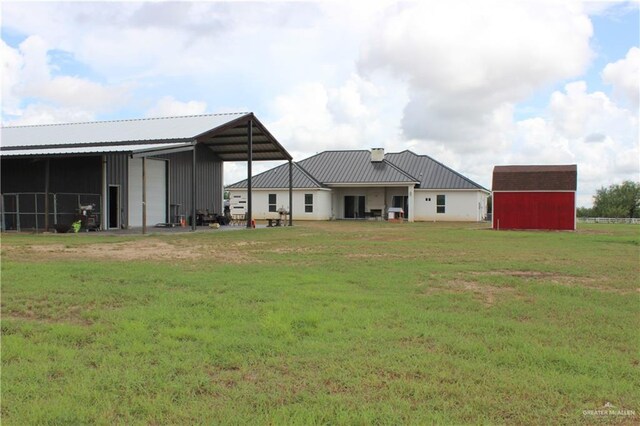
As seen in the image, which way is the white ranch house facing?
away from the camera

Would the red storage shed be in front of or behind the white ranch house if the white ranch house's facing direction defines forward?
behind
